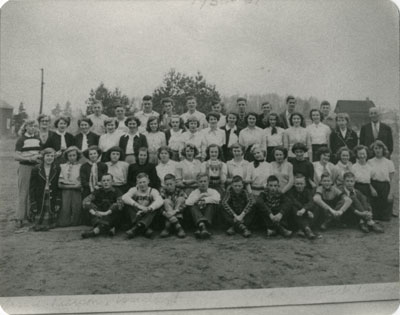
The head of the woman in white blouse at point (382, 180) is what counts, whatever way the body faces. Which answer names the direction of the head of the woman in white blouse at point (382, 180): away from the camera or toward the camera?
toward the camera

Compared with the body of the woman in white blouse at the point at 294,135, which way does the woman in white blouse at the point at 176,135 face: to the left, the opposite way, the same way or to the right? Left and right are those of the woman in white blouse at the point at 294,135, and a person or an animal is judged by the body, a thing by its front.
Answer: the same way

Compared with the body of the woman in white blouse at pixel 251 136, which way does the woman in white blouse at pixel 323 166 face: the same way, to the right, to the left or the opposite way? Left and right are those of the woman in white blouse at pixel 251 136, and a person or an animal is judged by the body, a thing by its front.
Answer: the same way

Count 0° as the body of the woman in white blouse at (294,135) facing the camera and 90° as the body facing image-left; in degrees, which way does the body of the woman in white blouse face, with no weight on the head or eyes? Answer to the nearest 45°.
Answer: approximately 0°

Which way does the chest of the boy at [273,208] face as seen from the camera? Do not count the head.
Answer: toward the camera

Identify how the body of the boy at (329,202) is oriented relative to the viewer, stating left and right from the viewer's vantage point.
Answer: facing the viewer

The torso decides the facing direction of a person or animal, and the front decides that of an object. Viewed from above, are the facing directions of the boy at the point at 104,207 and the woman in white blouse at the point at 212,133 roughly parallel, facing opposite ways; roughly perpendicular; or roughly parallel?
roughly parallel

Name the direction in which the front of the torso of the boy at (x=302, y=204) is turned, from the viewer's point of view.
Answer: toward the camera

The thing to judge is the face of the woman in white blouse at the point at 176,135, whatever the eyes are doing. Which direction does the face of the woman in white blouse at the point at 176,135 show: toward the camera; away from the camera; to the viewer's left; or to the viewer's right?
toward the camera

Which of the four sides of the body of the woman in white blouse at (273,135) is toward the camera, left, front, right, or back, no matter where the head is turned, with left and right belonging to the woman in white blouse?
front

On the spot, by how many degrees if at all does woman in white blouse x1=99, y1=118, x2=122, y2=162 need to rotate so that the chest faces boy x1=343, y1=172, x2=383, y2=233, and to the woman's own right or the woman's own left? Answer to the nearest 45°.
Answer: approximately 90° to the woman's own left

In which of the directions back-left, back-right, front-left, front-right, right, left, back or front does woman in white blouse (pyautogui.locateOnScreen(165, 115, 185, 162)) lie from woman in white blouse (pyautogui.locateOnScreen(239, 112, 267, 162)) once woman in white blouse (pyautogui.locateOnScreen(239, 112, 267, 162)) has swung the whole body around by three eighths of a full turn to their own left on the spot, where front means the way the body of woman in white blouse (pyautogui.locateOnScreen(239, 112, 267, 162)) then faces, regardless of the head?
back-left

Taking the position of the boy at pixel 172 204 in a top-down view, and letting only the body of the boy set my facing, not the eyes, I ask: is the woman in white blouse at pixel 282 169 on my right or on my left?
on my left

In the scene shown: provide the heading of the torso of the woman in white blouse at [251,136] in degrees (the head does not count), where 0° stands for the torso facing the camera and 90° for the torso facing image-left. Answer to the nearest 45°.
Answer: approximately 0°
